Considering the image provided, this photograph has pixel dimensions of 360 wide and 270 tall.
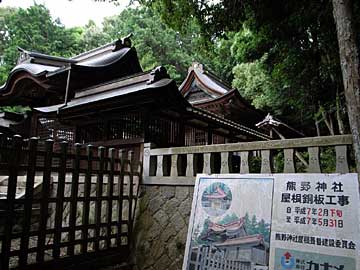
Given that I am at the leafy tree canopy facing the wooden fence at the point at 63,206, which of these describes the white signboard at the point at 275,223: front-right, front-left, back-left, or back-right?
front-left

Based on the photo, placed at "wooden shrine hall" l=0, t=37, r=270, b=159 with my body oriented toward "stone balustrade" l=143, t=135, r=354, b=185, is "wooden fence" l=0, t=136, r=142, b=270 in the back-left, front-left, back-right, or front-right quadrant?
front-right

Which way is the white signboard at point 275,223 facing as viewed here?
toward the camera

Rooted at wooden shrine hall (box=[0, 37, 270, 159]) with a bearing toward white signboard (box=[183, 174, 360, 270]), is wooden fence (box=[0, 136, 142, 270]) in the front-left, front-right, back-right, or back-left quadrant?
front-right

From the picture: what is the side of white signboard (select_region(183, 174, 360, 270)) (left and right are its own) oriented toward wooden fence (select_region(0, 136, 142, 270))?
right

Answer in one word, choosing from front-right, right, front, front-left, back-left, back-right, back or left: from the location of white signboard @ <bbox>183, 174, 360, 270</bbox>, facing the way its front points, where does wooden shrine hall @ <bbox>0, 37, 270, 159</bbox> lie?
back-right

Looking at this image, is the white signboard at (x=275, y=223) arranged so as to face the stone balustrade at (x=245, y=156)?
no

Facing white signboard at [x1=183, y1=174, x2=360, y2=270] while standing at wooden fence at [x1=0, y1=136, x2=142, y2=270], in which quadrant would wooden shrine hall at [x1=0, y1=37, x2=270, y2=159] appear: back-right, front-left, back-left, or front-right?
back-left

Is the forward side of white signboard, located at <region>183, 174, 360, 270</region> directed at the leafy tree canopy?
no
